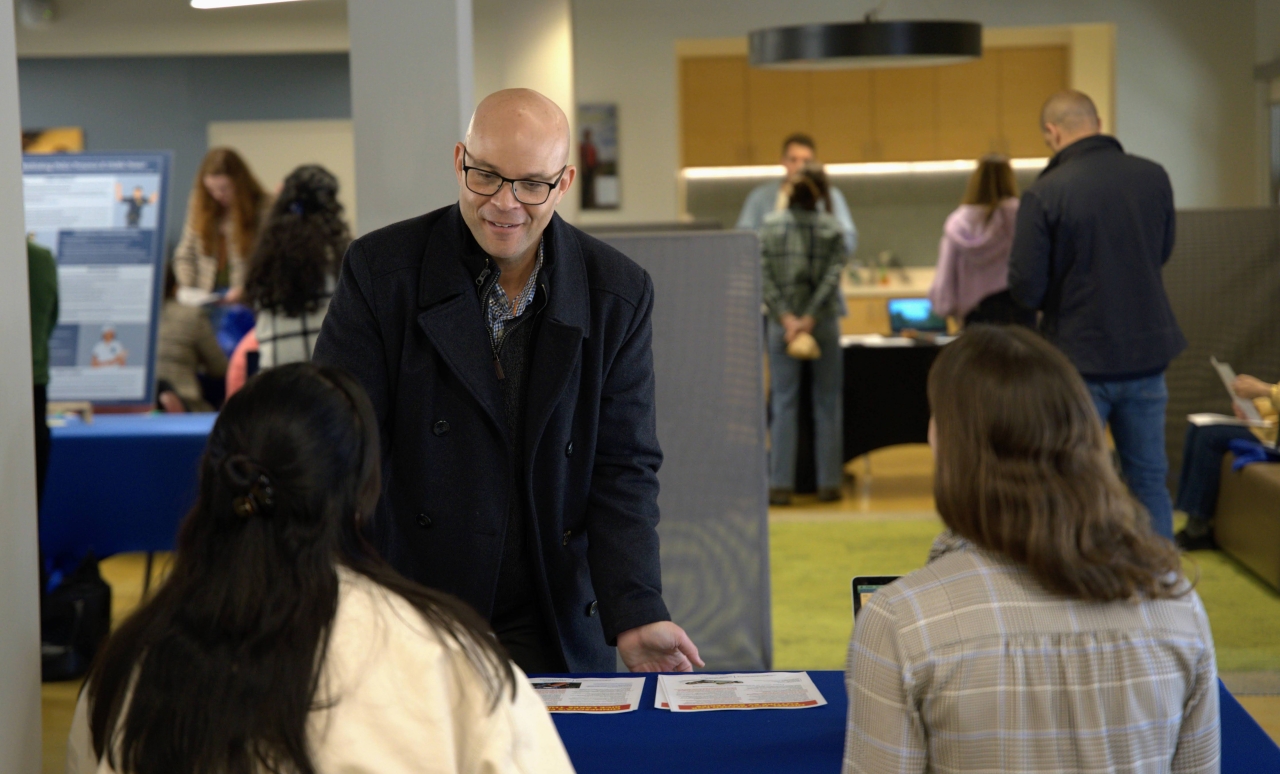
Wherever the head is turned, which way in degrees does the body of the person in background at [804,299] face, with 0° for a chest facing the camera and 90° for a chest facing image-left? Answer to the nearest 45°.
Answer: approximately 180°

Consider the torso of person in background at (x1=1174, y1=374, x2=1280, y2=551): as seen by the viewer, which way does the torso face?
to the viewer's left

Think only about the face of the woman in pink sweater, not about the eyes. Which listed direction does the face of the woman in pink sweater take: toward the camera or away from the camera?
away from the camera

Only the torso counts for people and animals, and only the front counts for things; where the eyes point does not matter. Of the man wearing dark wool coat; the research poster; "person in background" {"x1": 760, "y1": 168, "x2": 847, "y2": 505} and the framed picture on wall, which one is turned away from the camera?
the person in background

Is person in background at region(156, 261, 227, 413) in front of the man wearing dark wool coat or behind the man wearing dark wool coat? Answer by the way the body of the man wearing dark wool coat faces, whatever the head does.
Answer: behind

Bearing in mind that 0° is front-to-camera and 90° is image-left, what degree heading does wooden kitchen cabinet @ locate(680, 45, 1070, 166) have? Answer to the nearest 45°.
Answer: approximately 0°

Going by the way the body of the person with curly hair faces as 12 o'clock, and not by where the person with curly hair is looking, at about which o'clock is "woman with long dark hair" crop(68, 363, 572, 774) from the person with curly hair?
The woman with long dark hair is roughly at 6 o'clock from the person with curly hair.

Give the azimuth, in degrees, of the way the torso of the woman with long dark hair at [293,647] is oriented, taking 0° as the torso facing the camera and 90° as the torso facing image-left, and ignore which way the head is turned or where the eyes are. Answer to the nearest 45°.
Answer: approximately 225°

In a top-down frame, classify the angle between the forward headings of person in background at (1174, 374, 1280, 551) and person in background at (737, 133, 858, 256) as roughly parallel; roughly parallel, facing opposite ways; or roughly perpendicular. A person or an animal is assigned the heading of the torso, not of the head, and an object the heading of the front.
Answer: roughly perpendicular

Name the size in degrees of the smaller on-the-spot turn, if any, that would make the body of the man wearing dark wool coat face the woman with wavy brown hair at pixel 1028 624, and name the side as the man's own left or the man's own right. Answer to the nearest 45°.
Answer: approximately 45° to the man's own left

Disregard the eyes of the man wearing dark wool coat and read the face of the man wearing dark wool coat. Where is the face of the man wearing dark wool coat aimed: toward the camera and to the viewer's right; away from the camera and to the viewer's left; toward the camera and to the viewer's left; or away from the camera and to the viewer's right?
toward the camera and to the viewer's left

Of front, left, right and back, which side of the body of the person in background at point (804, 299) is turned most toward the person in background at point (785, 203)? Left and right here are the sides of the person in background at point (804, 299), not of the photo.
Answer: front

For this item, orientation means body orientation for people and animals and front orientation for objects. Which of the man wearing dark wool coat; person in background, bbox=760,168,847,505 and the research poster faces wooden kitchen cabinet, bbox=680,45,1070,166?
the person in background

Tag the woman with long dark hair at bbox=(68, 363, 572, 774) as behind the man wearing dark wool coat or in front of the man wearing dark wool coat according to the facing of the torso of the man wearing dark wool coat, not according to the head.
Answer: in front
